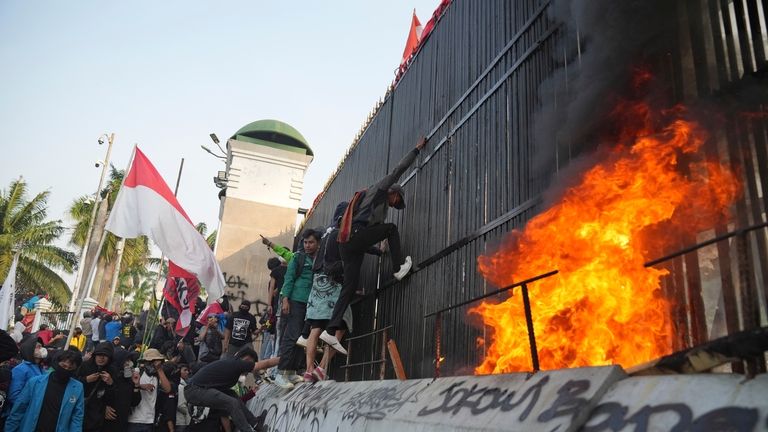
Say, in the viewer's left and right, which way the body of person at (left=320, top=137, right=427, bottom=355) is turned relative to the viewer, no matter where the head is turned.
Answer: facing to the right of the viewer

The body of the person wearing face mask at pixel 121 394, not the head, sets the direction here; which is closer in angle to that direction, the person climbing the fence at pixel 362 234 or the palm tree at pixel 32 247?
the person climbing the fence

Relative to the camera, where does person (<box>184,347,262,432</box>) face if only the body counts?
to the viewer's right

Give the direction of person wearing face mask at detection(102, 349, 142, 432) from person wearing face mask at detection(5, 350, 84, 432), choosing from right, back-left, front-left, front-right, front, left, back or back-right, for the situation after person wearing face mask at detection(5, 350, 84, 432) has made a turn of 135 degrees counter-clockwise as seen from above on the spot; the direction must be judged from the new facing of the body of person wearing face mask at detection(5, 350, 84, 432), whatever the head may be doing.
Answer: front

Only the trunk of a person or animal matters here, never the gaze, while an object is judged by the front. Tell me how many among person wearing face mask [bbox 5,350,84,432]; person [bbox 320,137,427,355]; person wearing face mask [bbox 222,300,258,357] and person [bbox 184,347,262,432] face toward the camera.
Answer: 2

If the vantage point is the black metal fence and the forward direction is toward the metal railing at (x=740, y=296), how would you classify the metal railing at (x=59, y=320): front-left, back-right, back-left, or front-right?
back-right

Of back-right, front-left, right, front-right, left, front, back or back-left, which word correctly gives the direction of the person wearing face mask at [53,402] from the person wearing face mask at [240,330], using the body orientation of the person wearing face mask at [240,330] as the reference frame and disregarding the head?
front-right

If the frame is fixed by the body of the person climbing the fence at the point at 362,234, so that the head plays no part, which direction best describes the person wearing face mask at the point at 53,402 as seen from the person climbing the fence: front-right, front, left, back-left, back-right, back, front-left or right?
back
